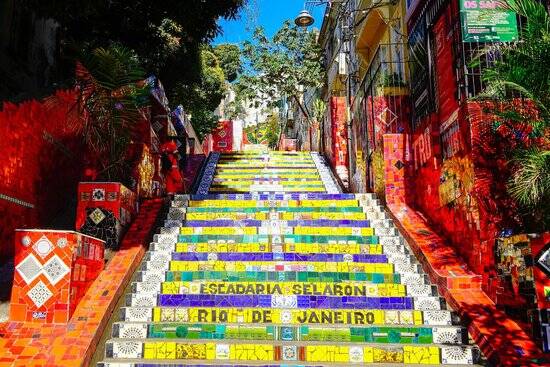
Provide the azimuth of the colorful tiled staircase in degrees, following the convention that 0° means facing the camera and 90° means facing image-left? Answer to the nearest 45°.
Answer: approximately 0°

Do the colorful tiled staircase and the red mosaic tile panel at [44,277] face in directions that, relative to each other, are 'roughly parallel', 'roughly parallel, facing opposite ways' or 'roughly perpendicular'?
roughly parallel

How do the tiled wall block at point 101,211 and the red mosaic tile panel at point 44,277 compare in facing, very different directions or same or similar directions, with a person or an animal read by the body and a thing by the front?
same or similar directions

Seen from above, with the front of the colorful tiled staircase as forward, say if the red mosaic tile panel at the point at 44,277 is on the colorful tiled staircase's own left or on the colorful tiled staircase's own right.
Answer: on the colorful tiled staircase's own right

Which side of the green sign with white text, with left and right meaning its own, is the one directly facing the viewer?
front

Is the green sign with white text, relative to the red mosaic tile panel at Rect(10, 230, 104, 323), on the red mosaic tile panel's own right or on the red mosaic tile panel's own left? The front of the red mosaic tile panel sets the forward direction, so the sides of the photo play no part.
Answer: on the red mosaic tile panel's own left

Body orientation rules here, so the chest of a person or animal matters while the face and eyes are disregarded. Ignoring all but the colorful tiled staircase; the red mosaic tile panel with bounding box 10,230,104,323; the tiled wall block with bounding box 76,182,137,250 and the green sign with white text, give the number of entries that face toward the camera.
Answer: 4
